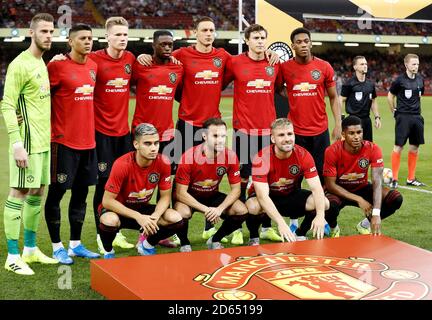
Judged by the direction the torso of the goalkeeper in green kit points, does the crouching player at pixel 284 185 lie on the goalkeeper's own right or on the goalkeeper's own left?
on the goalkeeper's own left

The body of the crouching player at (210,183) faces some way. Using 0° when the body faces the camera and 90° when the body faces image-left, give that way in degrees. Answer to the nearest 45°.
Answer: approximately 0°

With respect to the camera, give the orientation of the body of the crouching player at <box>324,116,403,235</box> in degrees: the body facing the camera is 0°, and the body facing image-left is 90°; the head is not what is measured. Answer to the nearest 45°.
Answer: approximately 0°

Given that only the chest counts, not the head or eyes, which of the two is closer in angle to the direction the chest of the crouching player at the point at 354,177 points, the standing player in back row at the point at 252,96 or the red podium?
the red podium

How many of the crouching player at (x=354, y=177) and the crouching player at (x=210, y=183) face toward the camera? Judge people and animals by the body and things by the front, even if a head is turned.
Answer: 2

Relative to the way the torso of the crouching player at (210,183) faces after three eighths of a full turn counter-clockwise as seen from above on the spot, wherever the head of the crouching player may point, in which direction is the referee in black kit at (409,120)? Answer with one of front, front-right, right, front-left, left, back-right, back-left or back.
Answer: front

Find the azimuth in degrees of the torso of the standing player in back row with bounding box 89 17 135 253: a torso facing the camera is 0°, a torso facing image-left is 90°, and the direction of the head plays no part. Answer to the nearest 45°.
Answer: approximately 315°

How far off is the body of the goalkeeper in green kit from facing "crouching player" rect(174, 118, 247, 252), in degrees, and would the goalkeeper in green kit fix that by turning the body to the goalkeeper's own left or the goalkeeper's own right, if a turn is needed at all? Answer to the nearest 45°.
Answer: approximately 45° to the goalkeeper's own left

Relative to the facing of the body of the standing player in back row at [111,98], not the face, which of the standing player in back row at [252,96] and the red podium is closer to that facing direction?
the red podium

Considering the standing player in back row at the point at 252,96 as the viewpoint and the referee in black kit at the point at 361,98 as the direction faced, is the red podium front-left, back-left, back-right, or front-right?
back-right
